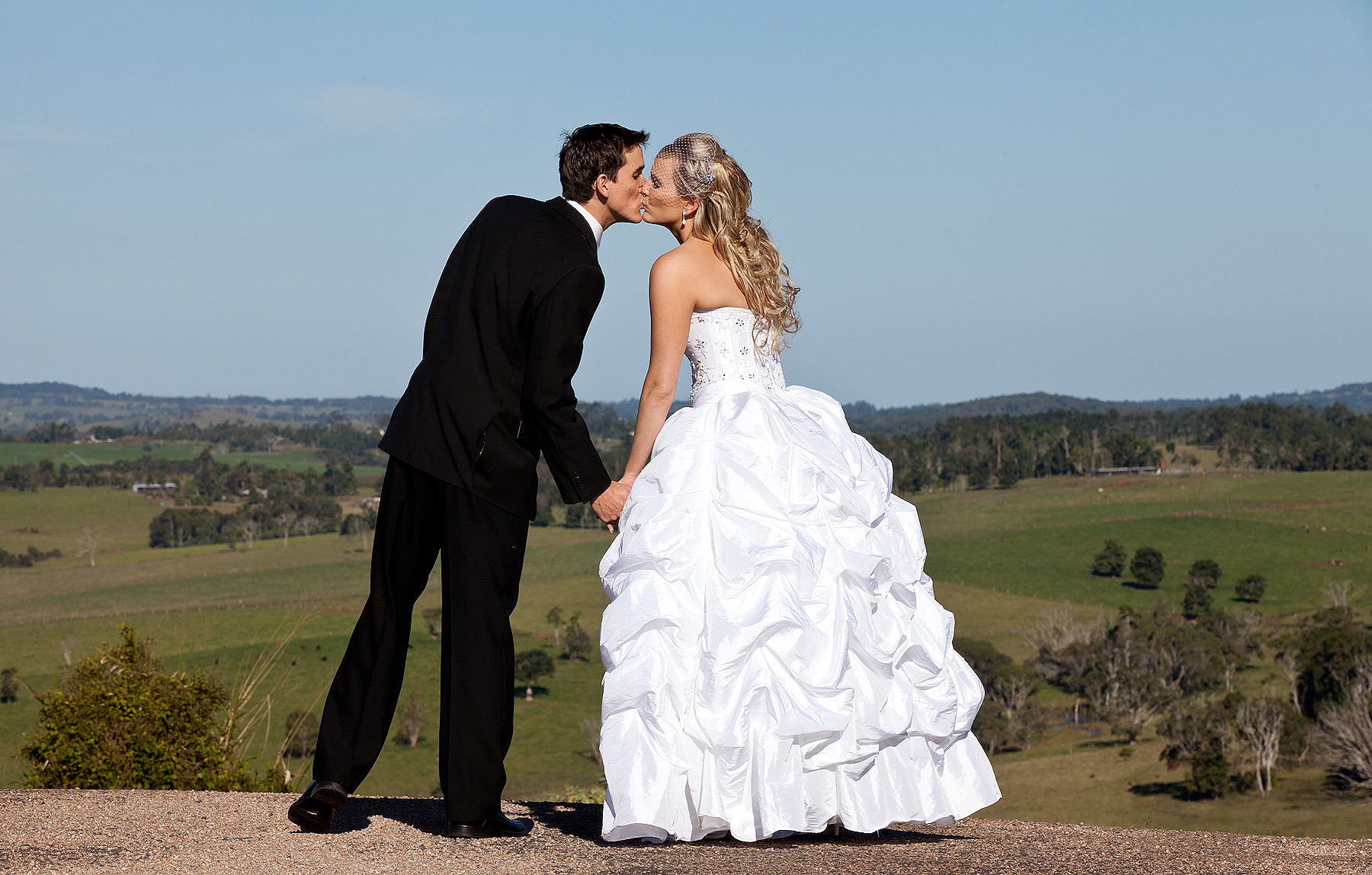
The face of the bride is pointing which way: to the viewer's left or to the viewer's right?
to the viewer's left

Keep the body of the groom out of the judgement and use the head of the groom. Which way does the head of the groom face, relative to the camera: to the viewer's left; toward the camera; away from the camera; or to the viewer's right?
to the viewer's right

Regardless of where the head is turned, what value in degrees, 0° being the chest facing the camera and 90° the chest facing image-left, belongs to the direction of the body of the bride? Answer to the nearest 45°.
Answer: approximately 135°

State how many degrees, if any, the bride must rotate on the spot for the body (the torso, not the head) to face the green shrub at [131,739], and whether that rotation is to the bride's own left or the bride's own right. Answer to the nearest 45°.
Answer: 0° — they already face it

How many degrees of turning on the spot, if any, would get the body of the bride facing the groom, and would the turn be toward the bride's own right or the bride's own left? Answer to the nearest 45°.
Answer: approximately 45° to the bride's own left
